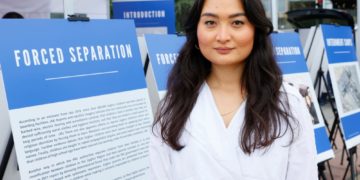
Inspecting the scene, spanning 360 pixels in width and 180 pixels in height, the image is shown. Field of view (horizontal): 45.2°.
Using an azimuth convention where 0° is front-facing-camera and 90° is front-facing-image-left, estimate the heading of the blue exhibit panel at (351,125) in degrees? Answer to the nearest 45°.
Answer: approximately 45°

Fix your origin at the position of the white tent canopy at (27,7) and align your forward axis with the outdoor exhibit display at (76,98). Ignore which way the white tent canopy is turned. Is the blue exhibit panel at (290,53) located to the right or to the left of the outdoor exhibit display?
left

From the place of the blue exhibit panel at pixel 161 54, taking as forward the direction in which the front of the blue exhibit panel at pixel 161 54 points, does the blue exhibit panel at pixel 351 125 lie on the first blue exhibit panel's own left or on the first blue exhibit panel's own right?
on the first blue exhibit panel's own left

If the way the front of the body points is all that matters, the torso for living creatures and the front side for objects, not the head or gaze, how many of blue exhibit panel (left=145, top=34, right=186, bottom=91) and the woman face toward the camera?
2

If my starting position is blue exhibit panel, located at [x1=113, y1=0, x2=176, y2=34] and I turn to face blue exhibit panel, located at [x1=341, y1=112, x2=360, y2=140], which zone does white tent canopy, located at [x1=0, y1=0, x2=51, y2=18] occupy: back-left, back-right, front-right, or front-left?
back-right

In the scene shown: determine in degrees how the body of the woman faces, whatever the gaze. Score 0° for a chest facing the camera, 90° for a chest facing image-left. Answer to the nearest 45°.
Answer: approximately 0°
